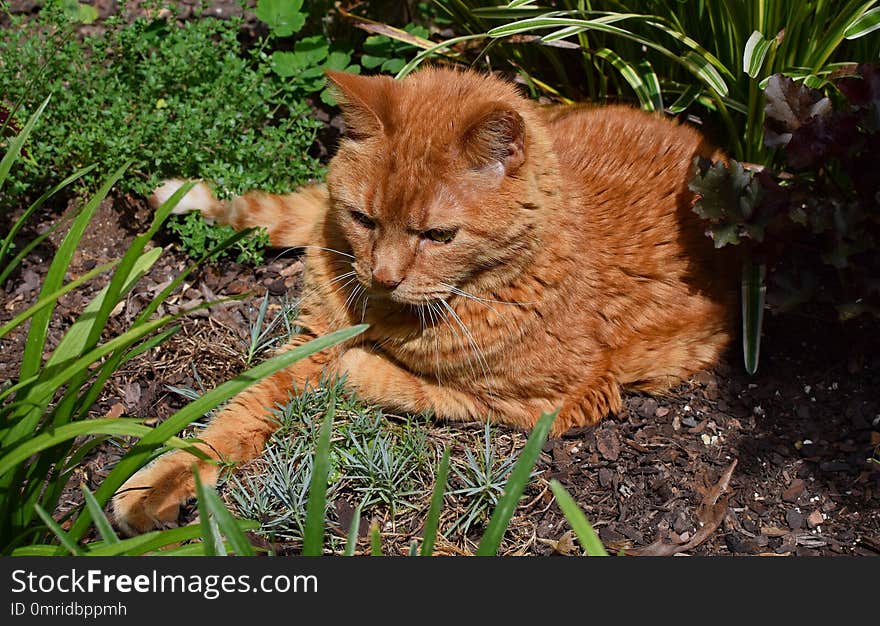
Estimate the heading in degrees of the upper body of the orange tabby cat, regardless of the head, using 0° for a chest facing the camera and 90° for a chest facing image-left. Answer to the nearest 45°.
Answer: approximately 45°

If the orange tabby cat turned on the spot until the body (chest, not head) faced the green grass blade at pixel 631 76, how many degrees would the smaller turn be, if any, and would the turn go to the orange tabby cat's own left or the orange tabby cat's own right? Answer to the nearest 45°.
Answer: approximately 180°

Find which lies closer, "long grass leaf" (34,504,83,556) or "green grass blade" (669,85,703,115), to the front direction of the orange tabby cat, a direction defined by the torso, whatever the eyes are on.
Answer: the long grass leaf

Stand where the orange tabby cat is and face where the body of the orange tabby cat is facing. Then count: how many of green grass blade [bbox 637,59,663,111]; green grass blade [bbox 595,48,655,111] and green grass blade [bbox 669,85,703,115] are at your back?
3

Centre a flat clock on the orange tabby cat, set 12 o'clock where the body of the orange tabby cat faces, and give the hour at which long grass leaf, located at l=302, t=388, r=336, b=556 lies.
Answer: The long grass leaf is roughly at 11 o'clock from the orange tabby cat.

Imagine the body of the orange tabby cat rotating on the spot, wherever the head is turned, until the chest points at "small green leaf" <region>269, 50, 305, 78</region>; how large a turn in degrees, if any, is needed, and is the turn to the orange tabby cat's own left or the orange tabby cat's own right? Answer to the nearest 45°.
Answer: approximately 90° to the orange tabby cat's own right

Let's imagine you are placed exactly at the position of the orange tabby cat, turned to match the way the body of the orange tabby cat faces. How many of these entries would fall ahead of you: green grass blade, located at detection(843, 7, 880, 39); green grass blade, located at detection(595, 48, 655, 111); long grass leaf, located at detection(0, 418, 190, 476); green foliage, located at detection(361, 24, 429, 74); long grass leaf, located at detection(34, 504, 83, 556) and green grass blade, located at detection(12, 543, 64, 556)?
3

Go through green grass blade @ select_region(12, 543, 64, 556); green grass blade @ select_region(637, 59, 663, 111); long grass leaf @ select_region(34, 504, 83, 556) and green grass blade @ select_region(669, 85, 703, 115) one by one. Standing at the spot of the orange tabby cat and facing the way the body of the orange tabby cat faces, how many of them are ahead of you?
2

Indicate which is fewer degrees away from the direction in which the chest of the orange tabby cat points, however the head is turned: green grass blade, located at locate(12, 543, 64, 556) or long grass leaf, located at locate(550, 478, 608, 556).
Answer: the green grass blade

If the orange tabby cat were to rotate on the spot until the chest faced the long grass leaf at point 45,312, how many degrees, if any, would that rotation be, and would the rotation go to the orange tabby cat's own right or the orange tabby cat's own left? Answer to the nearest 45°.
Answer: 0° — it already faces it

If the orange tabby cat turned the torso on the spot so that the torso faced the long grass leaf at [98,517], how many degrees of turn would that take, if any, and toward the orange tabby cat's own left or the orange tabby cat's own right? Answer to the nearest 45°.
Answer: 0° — it already faces it

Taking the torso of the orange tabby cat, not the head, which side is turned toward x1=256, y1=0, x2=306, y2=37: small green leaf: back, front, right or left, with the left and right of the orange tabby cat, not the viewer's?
right

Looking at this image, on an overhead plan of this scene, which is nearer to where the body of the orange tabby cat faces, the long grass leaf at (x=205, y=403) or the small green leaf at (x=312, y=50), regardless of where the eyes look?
the long grass leaf
